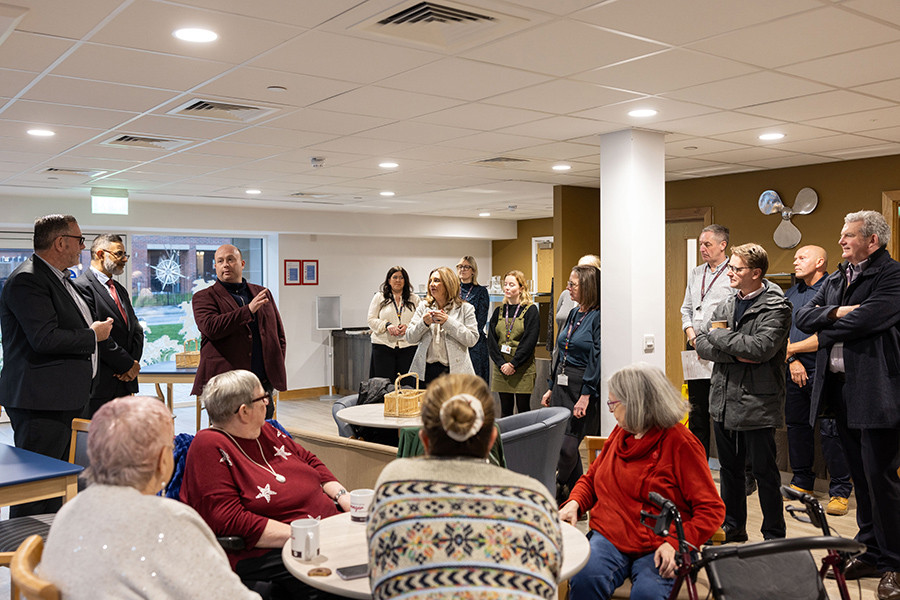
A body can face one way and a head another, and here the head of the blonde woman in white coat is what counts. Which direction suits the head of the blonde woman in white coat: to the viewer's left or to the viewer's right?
to the viewer's left

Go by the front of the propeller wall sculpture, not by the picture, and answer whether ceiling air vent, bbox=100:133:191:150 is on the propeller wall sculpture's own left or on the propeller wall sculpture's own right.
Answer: on the propeller wall sculpture's own right

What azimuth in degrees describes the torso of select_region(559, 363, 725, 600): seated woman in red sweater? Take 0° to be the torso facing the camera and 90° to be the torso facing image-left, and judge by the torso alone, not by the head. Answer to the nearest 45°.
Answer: approximately 45°

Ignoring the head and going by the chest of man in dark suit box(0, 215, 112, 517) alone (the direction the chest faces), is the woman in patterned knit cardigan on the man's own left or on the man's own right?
on the man's own right

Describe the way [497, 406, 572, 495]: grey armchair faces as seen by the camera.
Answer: facing away from the viewer and to the left of the viewer

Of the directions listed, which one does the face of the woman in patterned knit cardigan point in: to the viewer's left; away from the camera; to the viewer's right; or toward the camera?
away from the camera

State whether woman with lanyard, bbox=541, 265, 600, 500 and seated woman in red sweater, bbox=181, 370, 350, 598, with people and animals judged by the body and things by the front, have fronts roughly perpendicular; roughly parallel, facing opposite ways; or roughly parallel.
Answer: roughly perpendicular

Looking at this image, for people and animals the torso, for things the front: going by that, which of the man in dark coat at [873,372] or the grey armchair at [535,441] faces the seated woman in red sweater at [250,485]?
the man in dark coat

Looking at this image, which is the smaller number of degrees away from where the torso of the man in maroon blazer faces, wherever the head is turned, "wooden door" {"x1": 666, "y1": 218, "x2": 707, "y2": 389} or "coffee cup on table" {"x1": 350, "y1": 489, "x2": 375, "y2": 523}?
the coffee cup on table

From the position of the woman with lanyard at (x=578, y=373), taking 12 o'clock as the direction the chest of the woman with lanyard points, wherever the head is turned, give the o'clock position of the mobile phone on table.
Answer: The mobile phone on table is roughly at 11 o'clock from the woman with lanyard.

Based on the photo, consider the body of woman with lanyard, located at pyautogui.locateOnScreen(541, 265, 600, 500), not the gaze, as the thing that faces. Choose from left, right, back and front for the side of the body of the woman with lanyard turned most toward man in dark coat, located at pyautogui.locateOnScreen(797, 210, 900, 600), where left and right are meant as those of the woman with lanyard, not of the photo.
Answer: left

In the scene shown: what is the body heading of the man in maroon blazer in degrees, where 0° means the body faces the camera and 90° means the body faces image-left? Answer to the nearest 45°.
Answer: approximately 315°

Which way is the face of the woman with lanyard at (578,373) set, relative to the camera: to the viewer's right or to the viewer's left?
to the viewer's left

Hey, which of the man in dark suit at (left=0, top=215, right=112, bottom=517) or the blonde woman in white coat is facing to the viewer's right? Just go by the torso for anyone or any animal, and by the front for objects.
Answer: the man in dark suit

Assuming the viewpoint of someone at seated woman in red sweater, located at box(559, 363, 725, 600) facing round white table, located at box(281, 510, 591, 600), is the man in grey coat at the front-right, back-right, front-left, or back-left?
back-right

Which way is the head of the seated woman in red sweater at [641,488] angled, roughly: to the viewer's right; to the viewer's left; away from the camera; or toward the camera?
to the viewer's left

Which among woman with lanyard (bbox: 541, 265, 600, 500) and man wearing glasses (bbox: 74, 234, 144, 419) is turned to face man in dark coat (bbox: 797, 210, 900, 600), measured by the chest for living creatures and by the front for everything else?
the man wearing glasses
